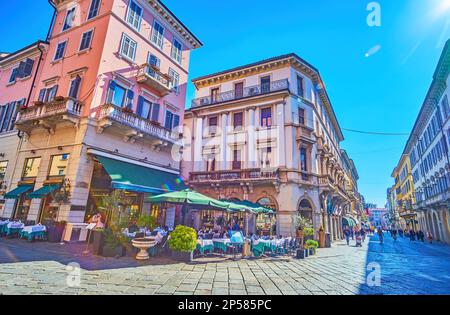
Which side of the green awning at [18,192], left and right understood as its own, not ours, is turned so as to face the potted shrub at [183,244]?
left

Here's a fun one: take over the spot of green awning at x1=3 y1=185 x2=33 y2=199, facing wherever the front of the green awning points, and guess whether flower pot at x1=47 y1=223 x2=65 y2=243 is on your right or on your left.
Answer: on your left

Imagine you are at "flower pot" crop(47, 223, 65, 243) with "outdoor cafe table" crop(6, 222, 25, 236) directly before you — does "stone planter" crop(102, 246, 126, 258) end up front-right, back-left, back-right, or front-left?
back-left

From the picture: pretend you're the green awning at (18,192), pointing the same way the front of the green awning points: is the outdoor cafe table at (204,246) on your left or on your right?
on your left

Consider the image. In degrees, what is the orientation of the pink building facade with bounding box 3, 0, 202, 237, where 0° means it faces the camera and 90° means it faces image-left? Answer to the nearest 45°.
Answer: approximately 315°

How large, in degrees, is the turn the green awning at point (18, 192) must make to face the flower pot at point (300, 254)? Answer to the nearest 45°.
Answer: approximately 90° to its left

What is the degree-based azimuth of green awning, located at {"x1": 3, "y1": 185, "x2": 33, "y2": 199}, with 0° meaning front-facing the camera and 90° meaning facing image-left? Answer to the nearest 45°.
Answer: approximately 45°

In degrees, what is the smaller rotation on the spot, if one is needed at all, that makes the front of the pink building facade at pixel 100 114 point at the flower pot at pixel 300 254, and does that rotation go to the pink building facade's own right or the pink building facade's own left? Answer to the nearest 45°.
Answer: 0° — it already faces it

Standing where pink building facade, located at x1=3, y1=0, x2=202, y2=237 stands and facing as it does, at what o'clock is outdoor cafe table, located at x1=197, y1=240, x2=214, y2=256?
The outdoor cafe table is roughly at 12 o'clock from the pink building facade.

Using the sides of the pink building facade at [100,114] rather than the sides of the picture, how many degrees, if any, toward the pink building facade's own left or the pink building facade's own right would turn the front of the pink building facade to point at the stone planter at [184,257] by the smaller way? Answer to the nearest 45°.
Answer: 0° — it already faces it
